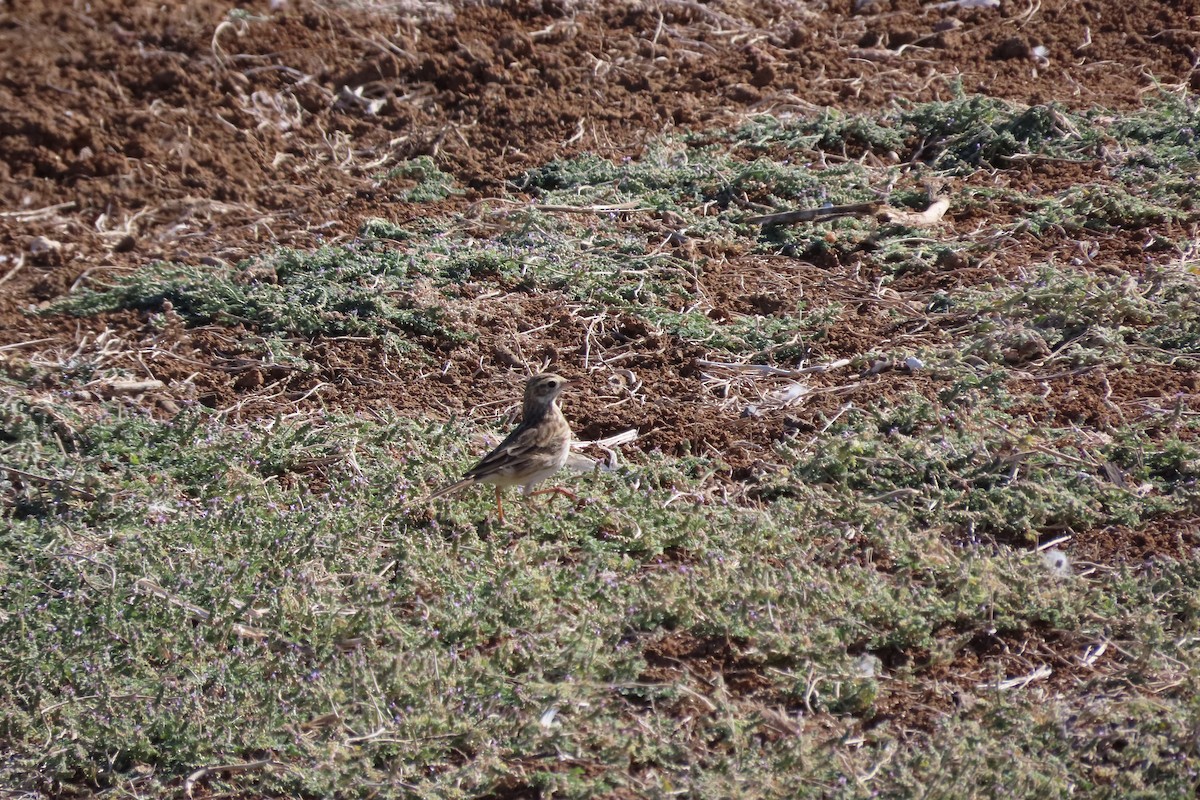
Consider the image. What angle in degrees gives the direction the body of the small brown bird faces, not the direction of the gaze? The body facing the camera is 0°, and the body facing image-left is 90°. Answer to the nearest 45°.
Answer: approximately 270°

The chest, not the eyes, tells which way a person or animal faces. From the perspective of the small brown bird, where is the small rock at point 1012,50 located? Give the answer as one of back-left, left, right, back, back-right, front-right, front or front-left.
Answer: front-left

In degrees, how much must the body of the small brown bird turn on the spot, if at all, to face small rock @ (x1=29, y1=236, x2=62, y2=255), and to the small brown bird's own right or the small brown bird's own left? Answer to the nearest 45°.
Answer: approximately 135° to the small brown bird's own left

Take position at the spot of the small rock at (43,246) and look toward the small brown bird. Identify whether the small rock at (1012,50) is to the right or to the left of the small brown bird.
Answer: left

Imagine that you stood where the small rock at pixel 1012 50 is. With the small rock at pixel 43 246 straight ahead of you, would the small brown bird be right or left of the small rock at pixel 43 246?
left
